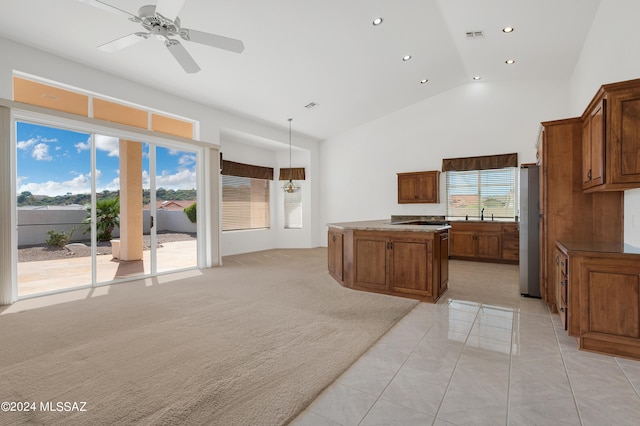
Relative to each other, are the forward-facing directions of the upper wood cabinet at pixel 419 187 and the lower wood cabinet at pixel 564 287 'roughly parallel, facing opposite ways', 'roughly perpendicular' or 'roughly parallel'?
roughly perpendicular

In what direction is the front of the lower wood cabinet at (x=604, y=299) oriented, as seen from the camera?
facing to the left of the viewer

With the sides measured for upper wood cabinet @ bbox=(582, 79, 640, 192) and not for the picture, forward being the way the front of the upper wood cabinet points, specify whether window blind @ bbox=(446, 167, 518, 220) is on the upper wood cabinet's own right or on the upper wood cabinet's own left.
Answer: on the upper wood cabinet's own right

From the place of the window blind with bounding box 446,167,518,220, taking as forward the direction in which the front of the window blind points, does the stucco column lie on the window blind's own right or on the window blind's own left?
on the window blind's own right

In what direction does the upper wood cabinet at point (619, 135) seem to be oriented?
to the viewer's left

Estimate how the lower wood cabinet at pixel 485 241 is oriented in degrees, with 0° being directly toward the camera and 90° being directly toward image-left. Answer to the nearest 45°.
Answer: approximately 0°
